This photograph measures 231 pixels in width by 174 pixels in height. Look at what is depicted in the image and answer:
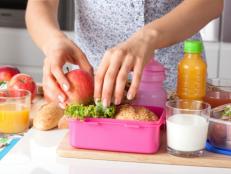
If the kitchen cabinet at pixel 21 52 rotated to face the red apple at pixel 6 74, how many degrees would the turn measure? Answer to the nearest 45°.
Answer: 0° — it already faces it

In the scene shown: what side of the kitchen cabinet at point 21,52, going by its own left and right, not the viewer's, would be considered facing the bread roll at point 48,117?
front

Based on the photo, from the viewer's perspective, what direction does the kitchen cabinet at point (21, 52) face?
toward the camera

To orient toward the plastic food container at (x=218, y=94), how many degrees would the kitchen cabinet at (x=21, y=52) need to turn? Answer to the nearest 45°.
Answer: approximately 45° to its left

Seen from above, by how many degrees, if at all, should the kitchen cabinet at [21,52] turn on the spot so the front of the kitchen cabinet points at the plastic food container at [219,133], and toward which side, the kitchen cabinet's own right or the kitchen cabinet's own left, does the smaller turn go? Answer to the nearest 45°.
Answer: approximately 45° to the kitchen cabinet's own left

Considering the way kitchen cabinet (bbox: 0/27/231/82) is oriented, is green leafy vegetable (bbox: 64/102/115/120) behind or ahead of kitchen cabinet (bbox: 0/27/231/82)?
ahead

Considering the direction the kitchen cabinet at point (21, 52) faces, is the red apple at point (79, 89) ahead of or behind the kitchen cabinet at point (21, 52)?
ahead
